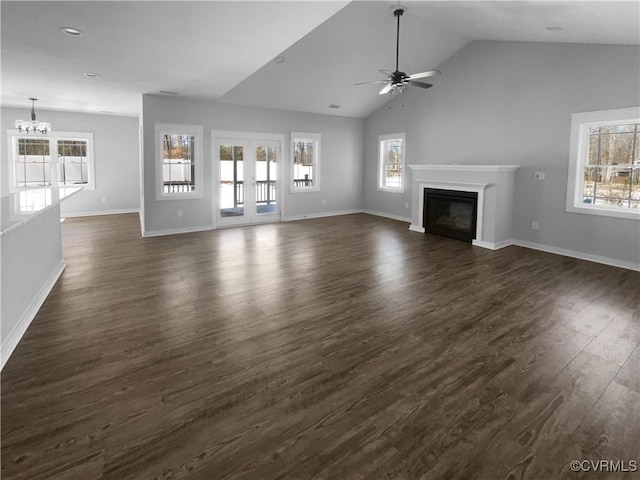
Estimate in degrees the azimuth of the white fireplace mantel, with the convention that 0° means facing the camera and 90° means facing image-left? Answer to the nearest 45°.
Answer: approximately 45°

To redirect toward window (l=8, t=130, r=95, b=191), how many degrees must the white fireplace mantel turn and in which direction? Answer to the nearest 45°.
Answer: approximately 45° to its right

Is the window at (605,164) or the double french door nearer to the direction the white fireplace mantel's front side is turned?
the double french door

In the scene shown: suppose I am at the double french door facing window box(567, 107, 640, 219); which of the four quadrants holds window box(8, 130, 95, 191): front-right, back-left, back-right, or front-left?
back-right

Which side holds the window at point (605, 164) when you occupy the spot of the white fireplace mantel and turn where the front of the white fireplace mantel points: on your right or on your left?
on your left

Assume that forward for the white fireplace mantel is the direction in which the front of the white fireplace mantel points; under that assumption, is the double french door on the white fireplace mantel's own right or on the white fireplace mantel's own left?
on the white fireplace mantel's own right
